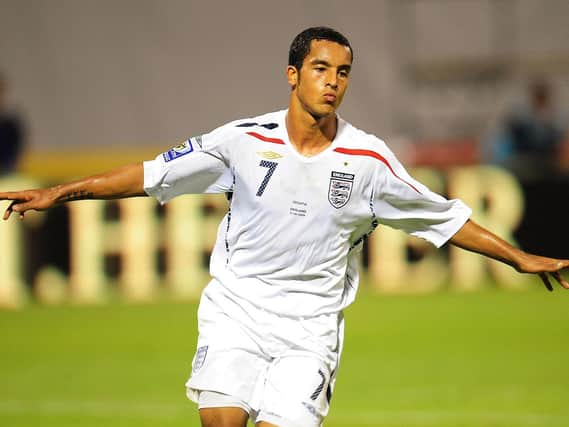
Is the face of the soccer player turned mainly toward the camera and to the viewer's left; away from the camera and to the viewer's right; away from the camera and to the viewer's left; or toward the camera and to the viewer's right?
toward the camera and to the viewer's right

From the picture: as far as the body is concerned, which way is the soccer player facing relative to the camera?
toward the camera
